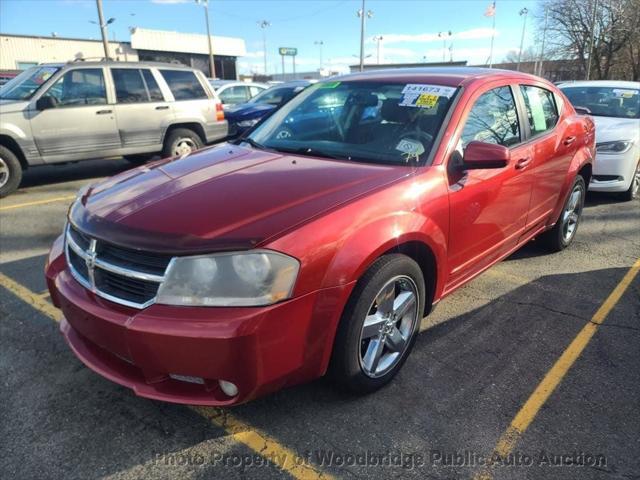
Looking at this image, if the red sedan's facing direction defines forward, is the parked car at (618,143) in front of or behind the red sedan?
behind

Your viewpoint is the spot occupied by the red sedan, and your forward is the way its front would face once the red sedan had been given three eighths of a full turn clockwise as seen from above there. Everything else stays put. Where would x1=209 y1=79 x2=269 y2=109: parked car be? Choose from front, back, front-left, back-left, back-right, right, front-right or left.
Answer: front

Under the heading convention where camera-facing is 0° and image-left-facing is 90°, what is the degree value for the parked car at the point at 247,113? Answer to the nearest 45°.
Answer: approximately 45°

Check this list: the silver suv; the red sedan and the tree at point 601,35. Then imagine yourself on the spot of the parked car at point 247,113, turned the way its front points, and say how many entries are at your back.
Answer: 1

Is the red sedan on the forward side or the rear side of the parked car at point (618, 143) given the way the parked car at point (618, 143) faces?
on the forward side

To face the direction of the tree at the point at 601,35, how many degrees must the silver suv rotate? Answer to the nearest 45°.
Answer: approximately 180°

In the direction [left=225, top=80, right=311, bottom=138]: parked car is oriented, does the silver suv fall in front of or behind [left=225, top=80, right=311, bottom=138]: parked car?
in front

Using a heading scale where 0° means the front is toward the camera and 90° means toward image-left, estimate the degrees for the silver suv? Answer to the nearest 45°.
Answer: approximately 45°

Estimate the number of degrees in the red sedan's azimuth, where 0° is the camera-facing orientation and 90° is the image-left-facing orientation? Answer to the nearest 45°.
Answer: approximately 45°

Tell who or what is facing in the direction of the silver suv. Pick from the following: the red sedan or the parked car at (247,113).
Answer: the parked car
